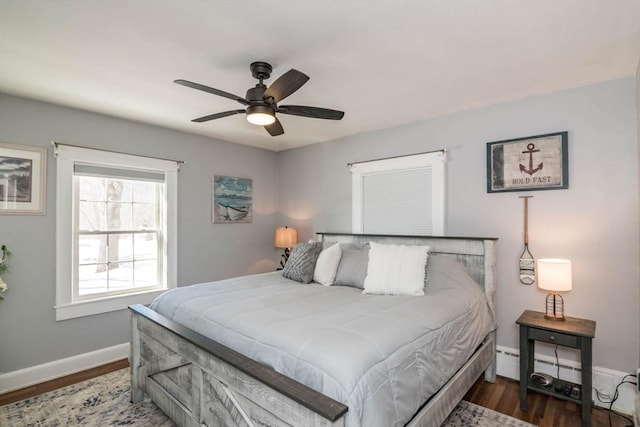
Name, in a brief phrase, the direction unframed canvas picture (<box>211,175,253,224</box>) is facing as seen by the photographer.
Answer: facing the viewer and to the right of the viewer

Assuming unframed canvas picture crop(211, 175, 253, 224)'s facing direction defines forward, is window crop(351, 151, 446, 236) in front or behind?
in front

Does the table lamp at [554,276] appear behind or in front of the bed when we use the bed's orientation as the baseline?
behind

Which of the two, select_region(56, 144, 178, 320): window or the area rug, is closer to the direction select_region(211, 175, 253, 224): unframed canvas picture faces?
the area rug

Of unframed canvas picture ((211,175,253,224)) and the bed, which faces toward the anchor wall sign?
the unframed canvas picture

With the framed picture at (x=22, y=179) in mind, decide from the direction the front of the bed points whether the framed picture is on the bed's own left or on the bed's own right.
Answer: on the bed's own right

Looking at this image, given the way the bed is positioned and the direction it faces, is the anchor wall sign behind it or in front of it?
behind

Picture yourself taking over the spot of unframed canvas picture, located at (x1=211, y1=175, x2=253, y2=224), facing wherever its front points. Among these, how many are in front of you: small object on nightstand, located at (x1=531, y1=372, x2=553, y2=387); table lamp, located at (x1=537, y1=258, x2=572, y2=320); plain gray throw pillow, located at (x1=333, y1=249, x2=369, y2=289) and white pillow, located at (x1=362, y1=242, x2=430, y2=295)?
4

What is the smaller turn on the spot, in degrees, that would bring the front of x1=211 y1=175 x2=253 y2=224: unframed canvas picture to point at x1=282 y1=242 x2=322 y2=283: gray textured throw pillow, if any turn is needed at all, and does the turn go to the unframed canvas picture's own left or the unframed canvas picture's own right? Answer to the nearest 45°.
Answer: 0° — it already faces it

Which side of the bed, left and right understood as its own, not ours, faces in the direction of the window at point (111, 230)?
right

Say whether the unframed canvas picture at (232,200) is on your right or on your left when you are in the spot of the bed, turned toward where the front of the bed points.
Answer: on your right

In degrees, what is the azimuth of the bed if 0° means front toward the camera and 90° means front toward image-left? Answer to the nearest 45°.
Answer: approximately 45°

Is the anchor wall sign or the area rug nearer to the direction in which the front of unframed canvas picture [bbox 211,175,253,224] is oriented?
the anchor wall sign

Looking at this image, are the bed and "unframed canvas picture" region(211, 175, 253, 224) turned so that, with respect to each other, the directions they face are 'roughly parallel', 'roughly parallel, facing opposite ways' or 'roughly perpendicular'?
roughly perpendicular

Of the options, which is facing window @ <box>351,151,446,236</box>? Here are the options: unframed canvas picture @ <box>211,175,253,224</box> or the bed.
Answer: the unframed canvas picture

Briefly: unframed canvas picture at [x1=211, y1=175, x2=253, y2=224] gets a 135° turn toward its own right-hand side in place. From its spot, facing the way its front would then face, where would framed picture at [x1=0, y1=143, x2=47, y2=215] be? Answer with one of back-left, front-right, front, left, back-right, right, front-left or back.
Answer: front-left

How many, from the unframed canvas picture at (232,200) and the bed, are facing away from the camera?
0

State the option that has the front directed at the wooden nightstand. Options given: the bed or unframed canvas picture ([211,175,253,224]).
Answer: the unframed canvas picture

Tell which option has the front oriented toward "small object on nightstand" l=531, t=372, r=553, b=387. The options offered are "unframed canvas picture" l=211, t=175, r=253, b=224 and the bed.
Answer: the unframed canvas picture

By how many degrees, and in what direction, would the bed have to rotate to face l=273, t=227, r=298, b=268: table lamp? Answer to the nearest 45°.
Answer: approximately 135° to its right
